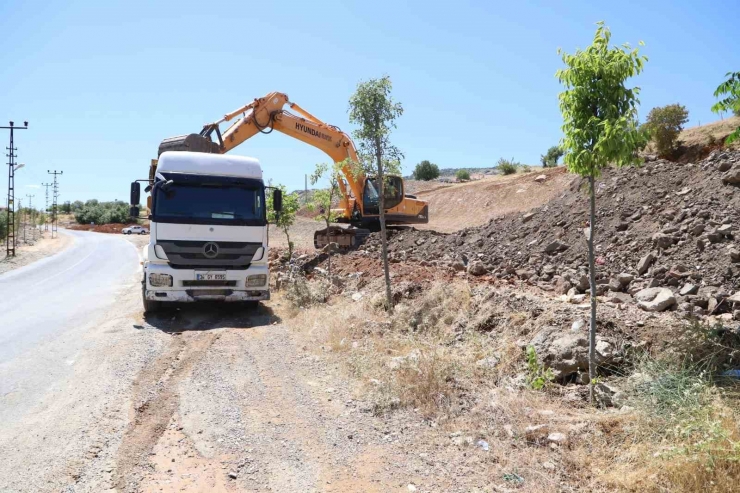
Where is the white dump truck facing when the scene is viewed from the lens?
facing the viewer

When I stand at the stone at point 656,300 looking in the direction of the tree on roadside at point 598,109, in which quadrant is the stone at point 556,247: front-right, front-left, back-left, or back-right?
back-right

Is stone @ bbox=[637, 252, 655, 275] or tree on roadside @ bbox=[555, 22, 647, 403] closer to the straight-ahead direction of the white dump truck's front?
the tree on roadside

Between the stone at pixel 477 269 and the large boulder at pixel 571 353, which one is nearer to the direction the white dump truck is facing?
the large boulder

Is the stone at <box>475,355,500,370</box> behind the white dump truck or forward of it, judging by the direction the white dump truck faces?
forward

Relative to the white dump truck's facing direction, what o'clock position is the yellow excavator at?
The yellow excavator is roughly at 7 o'clock from the white dump truck.

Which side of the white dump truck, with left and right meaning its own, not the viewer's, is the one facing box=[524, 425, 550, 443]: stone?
front

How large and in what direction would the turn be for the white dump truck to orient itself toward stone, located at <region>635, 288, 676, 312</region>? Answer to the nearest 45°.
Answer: approximately 45° to its left

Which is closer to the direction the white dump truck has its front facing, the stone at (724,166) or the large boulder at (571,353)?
the large boulder

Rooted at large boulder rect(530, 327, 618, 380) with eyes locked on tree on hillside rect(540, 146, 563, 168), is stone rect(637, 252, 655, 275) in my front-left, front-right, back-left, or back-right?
front-right

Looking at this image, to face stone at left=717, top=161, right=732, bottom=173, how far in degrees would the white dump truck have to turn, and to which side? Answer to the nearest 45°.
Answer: approximately 90° to its left

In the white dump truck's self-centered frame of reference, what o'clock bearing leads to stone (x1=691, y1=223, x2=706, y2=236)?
The stone is roughly at 10 o'clock from the white dump truck.

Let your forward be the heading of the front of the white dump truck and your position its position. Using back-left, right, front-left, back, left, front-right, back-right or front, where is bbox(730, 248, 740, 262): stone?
front-left

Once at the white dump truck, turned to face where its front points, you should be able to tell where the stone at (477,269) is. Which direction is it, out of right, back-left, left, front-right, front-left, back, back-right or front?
left
